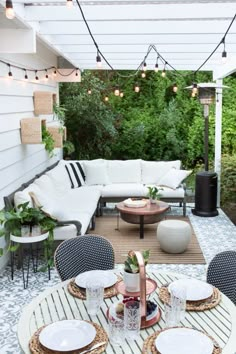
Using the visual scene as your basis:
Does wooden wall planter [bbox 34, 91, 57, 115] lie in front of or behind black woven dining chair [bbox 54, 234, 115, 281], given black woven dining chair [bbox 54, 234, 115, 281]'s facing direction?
behind

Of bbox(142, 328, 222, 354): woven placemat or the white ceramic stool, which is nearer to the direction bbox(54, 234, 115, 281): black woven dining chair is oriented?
the woven placemat

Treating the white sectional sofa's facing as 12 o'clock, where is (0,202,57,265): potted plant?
The potted plant is roughly at 2 o'clock from the white sectional sofa.

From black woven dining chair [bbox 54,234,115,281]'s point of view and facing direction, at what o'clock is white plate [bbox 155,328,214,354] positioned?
The white plate is roughly at 1 o'clock from the black woven dining chair.

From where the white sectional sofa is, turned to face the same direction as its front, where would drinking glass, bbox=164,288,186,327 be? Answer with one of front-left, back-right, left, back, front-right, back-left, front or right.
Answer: front-right

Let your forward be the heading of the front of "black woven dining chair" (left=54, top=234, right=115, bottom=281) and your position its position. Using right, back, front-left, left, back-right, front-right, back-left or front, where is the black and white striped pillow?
back-left

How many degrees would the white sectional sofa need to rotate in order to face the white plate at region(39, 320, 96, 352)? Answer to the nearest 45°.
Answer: approximately 45° to its right

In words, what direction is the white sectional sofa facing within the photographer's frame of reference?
facing the viewer and to the right of the viewer

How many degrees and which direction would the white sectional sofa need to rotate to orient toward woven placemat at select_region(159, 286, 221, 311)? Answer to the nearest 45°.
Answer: approximately 45° to its right

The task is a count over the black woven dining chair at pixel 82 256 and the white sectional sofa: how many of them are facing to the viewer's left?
0

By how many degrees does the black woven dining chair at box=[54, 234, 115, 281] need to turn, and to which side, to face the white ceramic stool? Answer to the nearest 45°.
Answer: approximately 90° to its left
